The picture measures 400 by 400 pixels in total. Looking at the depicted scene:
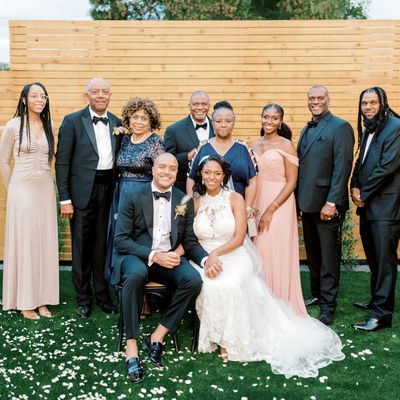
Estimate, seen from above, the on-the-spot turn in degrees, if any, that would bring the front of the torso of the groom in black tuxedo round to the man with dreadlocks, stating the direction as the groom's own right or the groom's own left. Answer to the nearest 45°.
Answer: approximately 90° to the groom's own left

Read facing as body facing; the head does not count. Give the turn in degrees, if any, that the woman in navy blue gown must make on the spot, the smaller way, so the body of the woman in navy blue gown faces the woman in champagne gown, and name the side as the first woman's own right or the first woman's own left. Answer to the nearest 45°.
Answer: approximately 90° to the first woman's own right

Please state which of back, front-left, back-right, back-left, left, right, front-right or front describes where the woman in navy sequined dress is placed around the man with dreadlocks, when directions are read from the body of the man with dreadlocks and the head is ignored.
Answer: front-right

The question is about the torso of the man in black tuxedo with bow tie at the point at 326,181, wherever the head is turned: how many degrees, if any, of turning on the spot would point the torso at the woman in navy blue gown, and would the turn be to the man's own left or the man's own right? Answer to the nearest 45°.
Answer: approximately 45° to the man's own right

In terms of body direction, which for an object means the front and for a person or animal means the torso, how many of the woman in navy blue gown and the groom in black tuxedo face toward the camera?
2

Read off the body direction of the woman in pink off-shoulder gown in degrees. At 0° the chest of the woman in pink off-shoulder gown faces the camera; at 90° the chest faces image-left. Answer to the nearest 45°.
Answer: approximately 45°

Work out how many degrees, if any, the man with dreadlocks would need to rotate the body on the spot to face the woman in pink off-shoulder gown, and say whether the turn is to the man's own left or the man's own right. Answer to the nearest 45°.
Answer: approximately 45° to the man's own right

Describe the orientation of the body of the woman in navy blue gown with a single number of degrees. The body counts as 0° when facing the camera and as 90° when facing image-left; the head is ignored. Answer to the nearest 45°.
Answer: approximately 0°

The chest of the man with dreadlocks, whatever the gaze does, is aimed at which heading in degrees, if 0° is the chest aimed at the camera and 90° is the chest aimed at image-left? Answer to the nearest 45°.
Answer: approximately 45°
